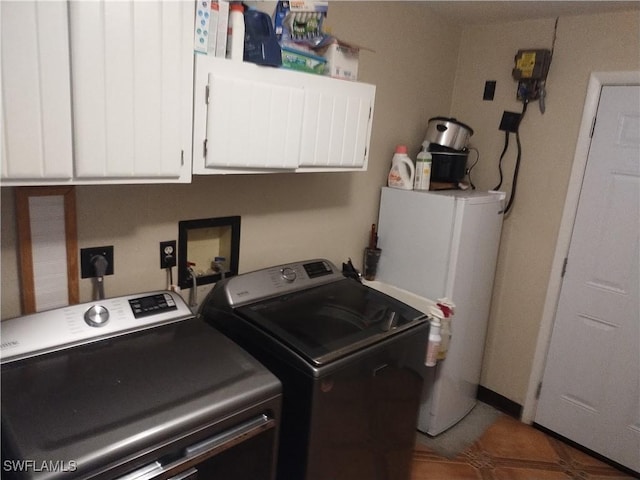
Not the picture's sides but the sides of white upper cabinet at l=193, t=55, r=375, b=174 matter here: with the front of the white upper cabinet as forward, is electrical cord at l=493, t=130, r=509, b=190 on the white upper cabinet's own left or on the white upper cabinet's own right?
on the white upper cabinet's own left

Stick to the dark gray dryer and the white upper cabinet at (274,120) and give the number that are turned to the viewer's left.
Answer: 0

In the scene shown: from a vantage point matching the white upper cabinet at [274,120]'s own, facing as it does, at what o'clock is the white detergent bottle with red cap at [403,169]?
The white detergent bottle with red cap is roughly at 9 o'clock from the white upper cabinet.

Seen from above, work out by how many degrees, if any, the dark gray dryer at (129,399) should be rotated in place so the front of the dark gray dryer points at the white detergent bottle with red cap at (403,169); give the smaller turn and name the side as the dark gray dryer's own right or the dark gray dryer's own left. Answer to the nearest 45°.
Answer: approximately 90° to the dark gray dryer's own left

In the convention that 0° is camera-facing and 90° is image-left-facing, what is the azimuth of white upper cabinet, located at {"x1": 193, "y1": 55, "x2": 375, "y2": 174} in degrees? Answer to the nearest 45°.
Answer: approximately 315°

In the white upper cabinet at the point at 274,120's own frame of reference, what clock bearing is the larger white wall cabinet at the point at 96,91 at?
The larger white wall cabinet is roughly at 3 o'clock from the white upper cabinet.

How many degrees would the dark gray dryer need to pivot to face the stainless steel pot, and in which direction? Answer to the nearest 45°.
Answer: approximately 90° to its left
